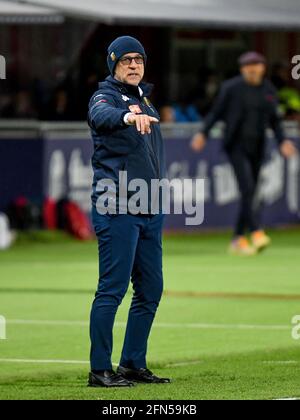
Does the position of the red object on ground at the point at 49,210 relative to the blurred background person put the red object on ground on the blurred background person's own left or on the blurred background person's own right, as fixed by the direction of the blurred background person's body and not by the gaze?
on the blurred background person's own right

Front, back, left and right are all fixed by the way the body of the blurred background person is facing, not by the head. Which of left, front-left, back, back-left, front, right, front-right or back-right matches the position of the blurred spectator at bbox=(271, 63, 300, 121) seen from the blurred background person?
back

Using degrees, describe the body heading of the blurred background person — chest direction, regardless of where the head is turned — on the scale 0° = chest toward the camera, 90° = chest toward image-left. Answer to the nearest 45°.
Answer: approximately 0°

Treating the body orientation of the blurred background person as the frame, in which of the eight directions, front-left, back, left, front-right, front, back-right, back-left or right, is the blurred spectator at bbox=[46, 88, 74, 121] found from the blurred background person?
back-right

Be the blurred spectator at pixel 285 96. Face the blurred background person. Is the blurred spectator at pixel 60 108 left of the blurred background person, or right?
right

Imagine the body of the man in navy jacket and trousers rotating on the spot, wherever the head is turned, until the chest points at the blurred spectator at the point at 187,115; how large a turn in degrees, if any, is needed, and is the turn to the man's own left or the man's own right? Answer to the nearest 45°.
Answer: approximately 135° to the man's own left
